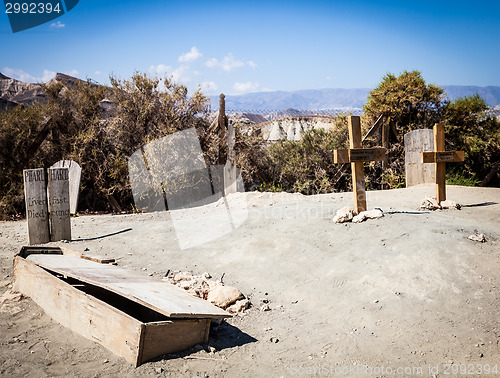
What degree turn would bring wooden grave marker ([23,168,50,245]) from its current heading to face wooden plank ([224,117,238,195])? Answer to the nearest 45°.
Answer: approximately 135° to its left

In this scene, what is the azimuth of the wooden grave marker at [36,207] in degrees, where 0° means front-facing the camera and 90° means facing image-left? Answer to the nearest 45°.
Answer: approximately 0°

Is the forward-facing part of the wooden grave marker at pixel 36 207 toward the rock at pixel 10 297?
yes

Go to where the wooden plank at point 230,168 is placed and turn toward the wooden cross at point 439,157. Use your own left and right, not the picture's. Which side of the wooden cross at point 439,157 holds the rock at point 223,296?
right

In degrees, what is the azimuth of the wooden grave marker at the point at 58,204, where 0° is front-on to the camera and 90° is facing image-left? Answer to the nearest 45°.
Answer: approximately 0°
